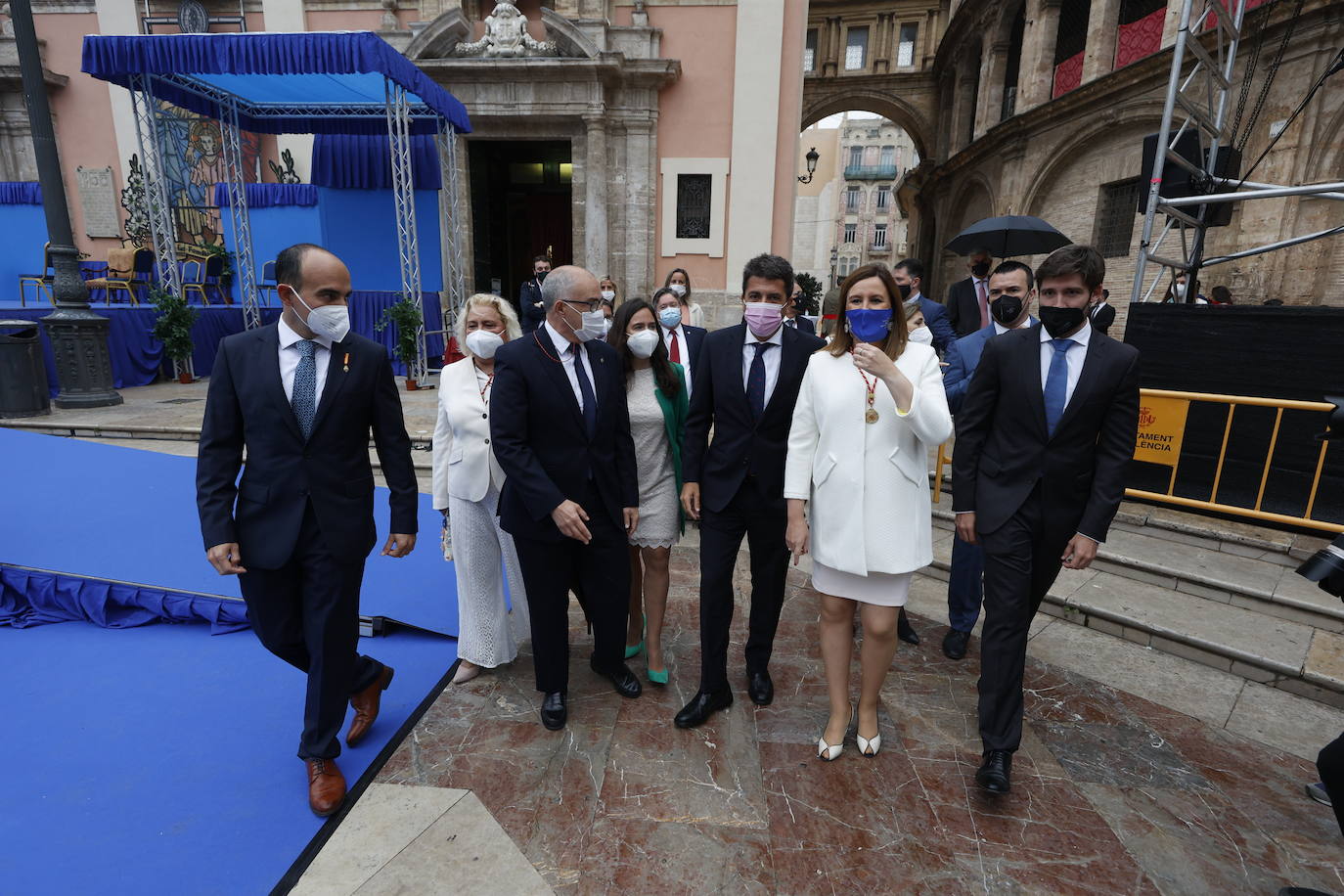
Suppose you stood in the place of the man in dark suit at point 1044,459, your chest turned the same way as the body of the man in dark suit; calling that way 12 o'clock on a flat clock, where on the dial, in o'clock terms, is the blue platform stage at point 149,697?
The blue platform stage is roughly at 2 o'clock from the man in dark suit.

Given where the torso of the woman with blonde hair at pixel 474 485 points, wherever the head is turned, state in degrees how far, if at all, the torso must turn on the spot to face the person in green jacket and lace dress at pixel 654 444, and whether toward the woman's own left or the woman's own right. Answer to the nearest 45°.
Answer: approximately 90° to the woman's own left

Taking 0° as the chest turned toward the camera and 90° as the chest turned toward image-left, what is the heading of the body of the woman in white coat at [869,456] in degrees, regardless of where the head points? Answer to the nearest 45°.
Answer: approximately 0°

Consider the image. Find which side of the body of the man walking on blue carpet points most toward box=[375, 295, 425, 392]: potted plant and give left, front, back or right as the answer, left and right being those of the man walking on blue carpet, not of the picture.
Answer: back

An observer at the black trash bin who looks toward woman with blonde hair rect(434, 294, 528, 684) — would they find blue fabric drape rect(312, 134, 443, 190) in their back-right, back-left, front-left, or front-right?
back-left

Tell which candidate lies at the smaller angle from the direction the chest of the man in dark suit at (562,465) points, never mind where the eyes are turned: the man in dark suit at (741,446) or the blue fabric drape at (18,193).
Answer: the man in dark suit

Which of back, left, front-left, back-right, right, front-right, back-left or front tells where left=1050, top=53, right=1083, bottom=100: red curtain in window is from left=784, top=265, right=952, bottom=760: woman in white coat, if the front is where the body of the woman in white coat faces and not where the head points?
back

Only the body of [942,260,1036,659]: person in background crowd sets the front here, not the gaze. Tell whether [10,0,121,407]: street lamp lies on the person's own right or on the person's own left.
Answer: on the person's own right
